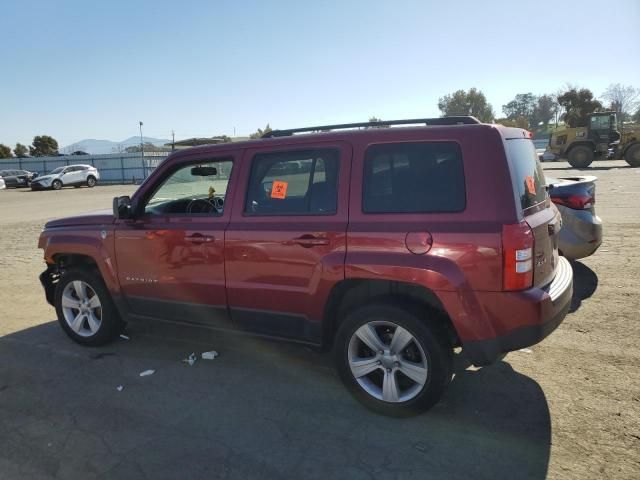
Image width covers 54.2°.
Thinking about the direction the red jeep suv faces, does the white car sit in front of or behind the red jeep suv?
in front

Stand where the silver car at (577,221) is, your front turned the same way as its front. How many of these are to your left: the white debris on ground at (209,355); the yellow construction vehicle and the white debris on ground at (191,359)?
2

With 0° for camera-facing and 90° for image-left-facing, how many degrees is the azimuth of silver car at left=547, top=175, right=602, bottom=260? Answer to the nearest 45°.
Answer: approximately 135°

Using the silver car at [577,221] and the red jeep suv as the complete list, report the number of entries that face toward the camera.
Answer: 0

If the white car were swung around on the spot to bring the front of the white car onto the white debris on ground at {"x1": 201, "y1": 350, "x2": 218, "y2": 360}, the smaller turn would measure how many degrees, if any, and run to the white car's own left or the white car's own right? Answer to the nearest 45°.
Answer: approximately 45° to the white car's own left

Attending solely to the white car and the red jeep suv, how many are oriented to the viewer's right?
0

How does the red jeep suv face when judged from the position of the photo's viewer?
facing away from the viewer and to the left of the viewer

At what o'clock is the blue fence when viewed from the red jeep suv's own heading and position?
The blue fence is roughly at 1 o'clock from the red jeep suv.

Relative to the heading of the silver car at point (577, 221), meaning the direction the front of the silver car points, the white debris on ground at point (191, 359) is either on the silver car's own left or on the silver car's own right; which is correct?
on the silver car's own left

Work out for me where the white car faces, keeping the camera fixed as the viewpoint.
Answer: facing the viewer and to the left of the viewer

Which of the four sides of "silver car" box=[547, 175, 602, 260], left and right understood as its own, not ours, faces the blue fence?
front

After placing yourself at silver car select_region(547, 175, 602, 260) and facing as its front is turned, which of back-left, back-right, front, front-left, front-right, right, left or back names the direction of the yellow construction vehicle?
front-right

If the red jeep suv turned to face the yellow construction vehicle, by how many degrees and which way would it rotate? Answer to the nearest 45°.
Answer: approximately 90° to its right

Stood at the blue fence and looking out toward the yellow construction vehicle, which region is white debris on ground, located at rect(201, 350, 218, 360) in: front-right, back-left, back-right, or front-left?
front-right
